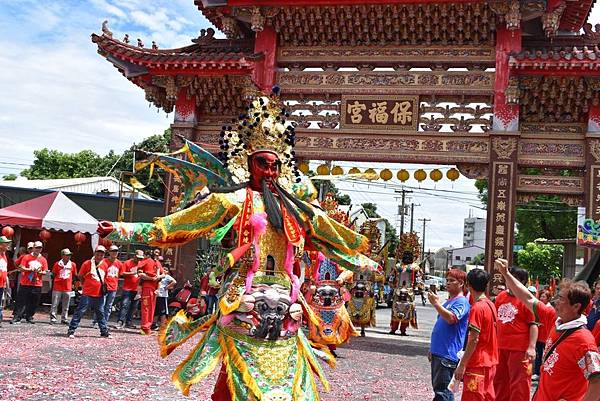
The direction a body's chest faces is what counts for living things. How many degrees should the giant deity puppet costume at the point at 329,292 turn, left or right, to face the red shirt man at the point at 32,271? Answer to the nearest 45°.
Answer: approximately 90° to its right

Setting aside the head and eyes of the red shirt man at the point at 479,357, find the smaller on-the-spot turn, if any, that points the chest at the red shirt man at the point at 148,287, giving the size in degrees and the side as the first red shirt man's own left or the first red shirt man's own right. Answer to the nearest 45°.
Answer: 0° — they already face them

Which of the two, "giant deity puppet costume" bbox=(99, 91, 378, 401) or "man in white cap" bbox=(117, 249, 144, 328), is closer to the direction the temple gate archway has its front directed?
the giant deity puppet costume

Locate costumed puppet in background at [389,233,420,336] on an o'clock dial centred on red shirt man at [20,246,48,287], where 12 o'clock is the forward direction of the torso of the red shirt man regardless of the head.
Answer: The costumed puppet in background is roughly at 9 o'clock from the red shirt man.

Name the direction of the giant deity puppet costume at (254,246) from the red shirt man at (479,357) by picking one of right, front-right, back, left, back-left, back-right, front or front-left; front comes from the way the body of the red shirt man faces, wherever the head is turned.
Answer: left

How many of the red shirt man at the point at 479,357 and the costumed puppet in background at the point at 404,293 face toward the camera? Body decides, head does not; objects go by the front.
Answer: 1

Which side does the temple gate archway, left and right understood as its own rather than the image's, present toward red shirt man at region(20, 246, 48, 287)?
right

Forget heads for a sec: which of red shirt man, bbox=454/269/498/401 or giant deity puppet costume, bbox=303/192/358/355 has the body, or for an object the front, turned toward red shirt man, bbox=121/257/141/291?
red shirt man, bbox=454/269/498/401
